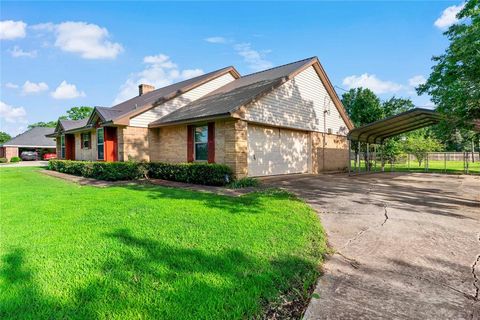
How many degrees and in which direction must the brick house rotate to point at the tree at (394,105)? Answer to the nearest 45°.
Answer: approximately 180°

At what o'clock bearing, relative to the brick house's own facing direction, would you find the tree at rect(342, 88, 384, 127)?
The tree is roughly at 6 o'clock from the brick house.

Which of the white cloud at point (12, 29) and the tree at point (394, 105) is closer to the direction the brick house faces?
the white cloud

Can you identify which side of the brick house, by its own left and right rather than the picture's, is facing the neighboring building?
right

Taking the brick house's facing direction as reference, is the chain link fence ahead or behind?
behind

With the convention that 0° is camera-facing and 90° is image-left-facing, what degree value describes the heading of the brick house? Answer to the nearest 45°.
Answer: approximately 45°

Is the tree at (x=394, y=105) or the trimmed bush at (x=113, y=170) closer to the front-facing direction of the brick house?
the trimmed bush
